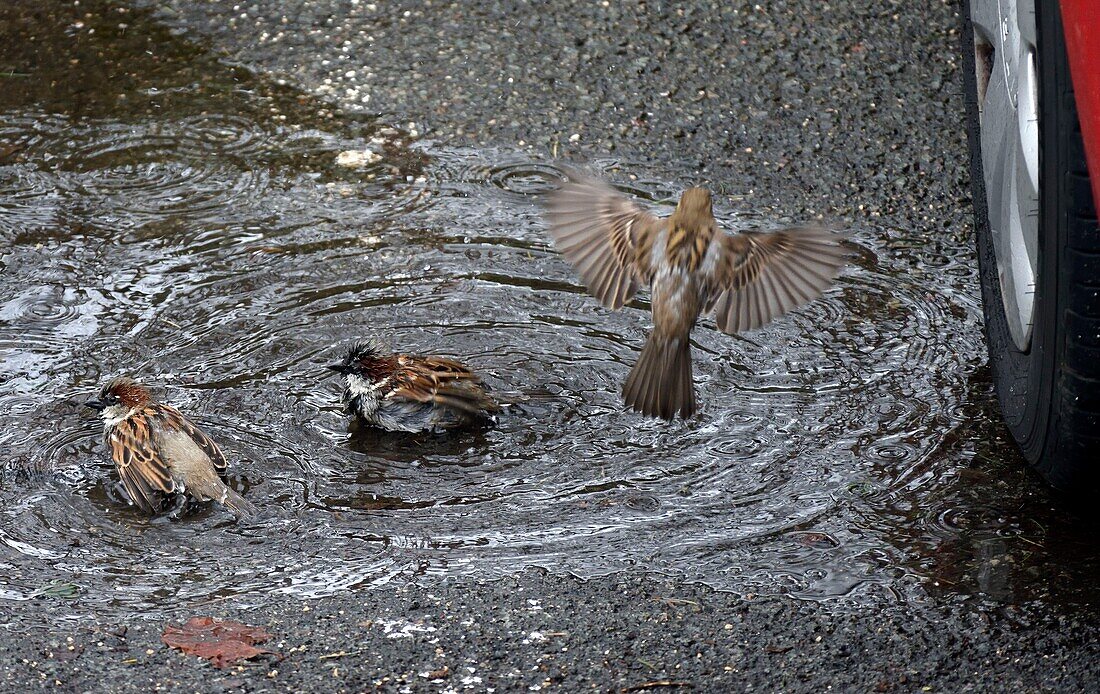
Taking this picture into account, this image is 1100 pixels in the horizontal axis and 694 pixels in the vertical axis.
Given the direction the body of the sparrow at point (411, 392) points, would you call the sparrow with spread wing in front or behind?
behind

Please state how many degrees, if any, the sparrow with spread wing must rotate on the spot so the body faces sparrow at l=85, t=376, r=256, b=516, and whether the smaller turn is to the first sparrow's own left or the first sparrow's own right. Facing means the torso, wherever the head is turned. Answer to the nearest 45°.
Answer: approximately 135° to the first sparrow's own left

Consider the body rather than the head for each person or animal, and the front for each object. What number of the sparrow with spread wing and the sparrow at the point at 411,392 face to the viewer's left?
1

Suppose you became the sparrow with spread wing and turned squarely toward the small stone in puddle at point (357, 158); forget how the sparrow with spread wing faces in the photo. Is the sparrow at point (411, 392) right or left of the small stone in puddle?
left

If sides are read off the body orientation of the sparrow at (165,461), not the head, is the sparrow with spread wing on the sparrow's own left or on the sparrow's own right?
on the sparrow's own right

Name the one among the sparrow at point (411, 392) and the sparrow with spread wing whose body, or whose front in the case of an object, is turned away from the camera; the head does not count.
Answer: the sparrow with spread wing

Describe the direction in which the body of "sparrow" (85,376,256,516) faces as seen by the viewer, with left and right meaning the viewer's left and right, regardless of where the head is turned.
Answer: facing away from the viewer and to the left of the viewer

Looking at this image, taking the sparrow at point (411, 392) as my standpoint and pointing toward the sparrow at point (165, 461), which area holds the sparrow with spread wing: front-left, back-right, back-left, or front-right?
back-left

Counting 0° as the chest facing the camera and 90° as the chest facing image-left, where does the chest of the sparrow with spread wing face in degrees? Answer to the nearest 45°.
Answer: approximately 180°

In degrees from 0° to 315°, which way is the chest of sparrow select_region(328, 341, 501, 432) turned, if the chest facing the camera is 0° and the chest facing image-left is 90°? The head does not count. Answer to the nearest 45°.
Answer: approximately 90°

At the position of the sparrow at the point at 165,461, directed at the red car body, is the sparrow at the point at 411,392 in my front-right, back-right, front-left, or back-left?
front-left

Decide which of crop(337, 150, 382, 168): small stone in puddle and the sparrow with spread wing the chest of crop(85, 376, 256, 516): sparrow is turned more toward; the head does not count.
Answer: the small stone in puddle

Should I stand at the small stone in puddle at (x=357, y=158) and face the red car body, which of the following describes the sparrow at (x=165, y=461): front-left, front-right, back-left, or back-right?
front-right
